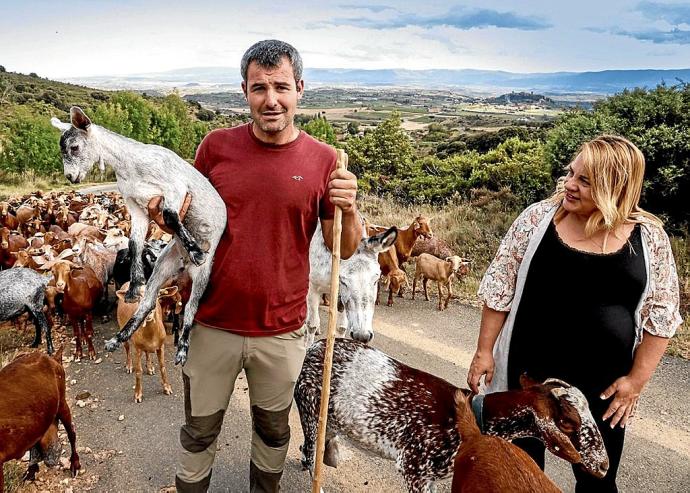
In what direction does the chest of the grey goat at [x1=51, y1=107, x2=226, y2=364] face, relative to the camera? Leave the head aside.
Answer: to the viewer's left

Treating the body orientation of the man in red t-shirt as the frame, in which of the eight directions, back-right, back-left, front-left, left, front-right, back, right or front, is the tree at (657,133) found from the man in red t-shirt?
back-left

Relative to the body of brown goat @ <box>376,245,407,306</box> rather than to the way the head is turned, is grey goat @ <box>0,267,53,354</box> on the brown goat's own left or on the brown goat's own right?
on the brown goat's own right

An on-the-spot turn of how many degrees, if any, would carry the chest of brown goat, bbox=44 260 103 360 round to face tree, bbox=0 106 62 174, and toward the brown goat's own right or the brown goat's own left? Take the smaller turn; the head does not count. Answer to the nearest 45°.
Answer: approximately 135° to the brown goat's own right

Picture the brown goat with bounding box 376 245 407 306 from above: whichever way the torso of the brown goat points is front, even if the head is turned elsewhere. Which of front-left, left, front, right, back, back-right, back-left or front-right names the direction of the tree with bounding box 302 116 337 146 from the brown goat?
back-left

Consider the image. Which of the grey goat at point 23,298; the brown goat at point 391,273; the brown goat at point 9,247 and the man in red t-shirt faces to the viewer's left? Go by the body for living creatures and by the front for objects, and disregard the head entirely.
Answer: the grey goat

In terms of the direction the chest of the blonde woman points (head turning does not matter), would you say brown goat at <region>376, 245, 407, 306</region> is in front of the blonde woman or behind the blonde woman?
behind

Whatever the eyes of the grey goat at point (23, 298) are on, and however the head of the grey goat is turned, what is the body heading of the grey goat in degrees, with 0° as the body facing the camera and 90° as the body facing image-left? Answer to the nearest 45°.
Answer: approximately 90°

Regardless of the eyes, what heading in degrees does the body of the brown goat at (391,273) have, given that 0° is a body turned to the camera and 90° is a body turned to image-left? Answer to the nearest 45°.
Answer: approximately 315°
